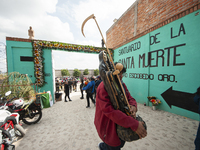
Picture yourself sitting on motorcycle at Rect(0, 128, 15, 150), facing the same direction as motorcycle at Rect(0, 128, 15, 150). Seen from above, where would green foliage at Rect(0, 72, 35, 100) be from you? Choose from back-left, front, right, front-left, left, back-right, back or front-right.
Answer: back-left

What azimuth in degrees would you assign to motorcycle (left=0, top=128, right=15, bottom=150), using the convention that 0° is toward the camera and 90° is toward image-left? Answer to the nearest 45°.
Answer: approximately 315°

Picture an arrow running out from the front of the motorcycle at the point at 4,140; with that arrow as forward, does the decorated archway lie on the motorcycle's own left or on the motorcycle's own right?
on the motorcycle's own left

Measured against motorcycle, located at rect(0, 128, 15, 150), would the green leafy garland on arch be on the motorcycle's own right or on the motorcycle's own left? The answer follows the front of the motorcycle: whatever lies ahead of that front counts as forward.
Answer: on the motorcycle's own left
